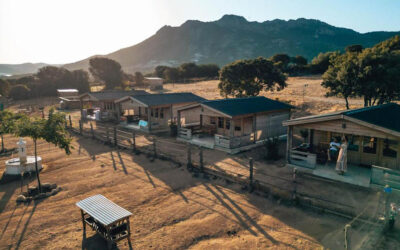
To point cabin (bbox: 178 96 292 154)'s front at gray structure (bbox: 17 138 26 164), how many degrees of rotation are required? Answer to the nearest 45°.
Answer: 0° — it already faces it

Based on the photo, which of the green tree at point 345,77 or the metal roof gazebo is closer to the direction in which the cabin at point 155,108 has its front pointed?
the metal roof gazebo

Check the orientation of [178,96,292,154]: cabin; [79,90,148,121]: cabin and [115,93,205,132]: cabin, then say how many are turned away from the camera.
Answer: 0

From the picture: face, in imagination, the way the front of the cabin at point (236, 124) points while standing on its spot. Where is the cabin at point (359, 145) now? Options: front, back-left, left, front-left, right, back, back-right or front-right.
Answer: left

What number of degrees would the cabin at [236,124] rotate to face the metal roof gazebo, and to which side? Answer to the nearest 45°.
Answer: approximately 45° to its left

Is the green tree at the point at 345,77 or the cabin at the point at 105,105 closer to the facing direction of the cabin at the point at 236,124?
the cabin

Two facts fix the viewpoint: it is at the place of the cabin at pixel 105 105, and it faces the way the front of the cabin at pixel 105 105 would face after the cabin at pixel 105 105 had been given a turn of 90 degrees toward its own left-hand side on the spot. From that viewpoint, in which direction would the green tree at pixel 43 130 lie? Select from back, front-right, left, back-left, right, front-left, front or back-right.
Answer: front-right

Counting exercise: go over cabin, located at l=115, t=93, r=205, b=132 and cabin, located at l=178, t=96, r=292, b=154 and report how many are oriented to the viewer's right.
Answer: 0

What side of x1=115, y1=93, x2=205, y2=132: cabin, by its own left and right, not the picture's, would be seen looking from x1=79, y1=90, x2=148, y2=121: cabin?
right

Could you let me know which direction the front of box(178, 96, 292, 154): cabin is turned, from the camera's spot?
facing the viewer and to the left of the viewer

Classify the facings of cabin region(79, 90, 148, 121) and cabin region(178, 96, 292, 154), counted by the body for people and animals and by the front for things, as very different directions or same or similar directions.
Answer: same or similar directions

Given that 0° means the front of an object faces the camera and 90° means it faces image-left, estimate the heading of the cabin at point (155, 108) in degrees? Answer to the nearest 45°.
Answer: approximately 45°

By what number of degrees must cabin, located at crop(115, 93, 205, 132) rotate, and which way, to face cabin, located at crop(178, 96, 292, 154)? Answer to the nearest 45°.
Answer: approximately 90° to its left

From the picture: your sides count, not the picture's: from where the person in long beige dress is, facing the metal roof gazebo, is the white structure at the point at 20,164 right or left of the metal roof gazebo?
right

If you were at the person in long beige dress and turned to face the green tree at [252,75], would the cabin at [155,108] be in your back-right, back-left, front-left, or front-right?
front-left

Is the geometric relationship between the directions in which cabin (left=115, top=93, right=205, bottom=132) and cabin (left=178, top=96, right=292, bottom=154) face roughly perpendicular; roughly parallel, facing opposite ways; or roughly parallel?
roughly parallel

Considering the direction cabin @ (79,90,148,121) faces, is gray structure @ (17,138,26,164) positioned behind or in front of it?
in front

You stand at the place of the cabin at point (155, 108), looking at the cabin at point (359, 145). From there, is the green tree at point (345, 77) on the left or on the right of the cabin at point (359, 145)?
left
